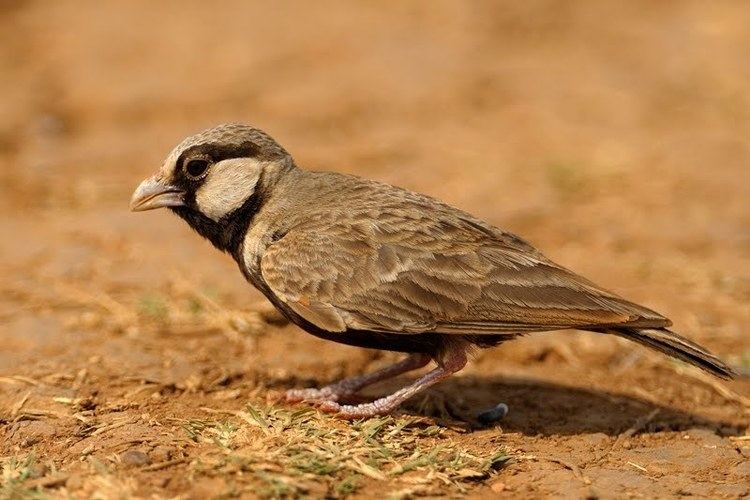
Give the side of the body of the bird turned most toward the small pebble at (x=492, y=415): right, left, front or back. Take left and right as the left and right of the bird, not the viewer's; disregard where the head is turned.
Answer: back

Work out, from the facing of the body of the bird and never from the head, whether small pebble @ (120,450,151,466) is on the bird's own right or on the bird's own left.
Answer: on the bird's own left

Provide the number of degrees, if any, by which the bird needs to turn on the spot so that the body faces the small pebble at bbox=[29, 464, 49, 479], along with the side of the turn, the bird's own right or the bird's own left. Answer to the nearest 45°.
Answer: approximately 45° to the bird's own left

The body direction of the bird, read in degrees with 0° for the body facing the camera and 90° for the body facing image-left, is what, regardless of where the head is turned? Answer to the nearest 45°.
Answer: approximately 90°
